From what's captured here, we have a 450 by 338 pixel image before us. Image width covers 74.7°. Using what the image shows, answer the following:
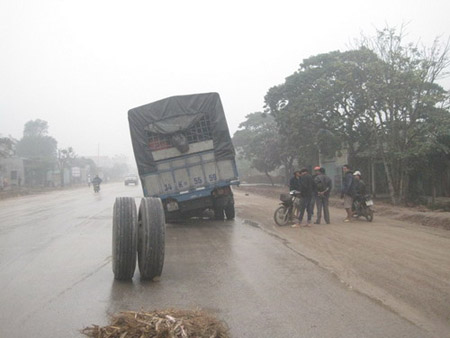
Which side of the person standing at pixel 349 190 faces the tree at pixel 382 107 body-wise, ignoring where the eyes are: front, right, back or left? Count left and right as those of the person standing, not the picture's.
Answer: right

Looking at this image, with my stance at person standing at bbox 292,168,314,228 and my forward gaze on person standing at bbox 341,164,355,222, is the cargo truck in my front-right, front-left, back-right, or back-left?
back-left

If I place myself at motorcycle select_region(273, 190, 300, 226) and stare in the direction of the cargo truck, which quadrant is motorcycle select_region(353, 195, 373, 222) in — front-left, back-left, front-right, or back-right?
back-right

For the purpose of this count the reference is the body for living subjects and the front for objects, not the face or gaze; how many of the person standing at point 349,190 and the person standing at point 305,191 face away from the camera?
1

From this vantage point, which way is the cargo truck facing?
away from the camera

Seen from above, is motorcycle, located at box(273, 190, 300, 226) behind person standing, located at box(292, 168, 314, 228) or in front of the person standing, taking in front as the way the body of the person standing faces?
in front

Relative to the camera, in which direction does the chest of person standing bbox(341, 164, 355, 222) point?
to the viewer's left

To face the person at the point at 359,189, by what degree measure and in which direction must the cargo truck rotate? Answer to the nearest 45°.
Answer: approximately 90° to its right

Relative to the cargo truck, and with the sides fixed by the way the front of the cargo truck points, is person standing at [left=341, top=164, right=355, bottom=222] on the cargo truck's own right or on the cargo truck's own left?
on the cargo truck's own right

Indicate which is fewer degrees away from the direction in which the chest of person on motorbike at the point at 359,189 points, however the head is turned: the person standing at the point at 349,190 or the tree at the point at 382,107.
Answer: the person standing
